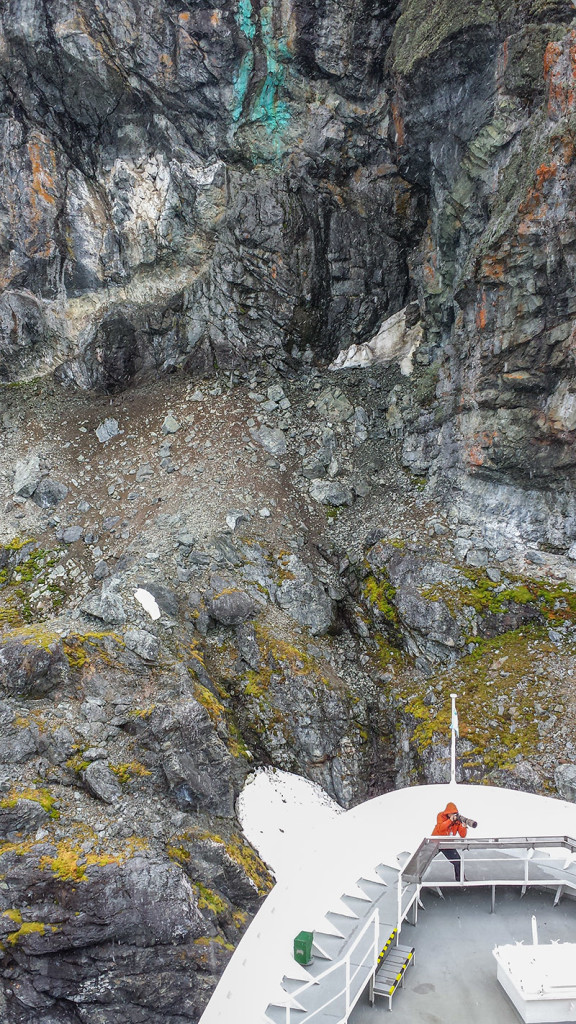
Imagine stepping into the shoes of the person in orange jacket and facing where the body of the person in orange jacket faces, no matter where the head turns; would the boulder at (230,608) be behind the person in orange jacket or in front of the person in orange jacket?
behind

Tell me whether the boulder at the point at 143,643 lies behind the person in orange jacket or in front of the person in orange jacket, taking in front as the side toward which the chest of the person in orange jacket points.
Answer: behind

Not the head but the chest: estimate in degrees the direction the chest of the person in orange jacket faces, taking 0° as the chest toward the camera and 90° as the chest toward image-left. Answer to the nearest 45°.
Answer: approximately 315°

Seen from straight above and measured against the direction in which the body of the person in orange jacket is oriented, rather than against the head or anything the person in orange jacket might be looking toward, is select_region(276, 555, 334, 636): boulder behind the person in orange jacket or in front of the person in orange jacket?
behind

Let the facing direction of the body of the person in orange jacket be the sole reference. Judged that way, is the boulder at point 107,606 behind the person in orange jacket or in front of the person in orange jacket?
behind
